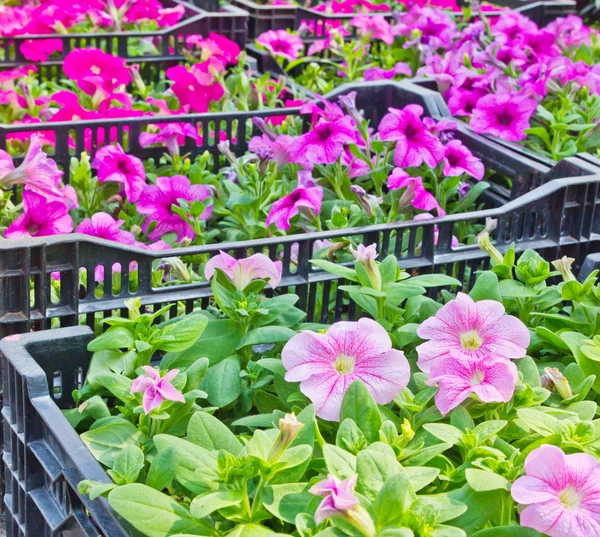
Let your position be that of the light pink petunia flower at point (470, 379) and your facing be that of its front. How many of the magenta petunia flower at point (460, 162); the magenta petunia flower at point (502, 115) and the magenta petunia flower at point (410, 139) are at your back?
3

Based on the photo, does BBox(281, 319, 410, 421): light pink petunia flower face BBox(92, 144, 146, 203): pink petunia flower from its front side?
no

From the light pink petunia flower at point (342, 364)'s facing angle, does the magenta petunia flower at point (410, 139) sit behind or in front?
behind

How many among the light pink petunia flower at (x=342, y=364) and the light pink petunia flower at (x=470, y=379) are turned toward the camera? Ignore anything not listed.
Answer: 2

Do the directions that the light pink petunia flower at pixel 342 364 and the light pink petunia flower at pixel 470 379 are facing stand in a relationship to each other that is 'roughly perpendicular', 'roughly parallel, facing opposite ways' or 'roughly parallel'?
roughly parallel

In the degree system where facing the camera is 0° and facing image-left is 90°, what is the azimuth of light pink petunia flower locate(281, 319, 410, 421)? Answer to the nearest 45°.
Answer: approximately 0°

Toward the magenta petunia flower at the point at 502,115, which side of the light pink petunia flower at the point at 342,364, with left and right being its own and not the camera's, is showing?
back

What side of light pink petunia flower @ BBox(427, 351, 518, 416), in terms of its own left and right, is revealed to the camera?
front

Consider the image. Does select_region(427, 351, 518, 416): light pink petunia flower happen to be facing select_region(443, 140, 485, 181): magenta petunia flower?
no

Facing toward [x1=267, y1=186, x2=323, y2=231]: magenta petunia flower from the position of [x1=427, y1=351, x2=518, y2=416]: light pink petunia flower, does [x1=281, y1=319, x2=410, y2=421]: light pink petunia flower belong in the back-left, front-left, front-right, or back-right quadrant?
front-left

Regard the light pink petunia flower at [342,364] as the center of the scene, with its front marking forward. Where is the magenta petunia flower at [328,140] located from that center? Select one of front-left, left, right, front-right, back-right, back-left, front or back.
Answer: back

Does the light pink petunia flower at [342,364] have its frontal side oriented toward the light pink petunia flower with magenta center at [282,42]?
no
